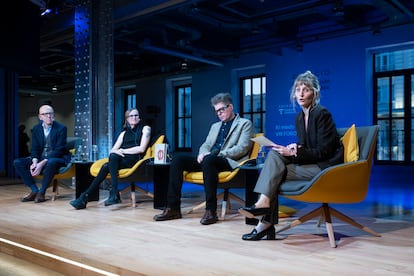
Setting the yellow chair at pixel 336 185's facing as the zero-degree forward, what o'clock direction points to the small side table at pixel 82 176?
The small side table is roughly at 1 o'clock from the yellow chair.

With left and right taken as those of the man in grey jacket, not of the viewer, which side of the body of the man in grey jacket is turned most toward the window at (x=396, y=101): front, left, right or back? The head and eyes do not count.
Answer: back

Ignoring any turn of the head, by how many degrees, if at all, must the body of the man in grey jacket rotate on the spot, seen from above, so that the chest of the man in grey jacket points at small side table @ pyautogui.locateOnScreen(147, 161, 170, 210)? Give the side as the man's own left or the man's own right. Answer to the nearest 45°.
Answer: approximately 90° to the man's own right

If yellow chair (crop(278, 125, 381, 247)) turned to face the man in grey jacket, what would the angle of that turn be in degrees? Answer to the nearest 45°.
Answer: approximately 45° to its right

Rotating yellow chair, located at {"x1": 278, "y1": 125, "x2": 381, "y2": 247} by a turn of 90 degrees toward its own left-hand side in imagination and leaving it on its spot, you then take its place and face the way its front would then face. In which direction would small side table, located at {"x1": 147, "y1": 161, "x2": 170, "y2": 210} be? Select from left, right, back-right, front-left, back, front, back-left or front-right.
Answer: back-right

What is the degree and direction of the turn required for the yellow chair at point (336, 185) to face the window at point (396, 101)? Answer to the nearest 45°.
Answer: approximately 90° to its right

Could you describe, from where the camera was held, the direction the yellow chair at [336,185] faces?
facing to the left of the viewer
